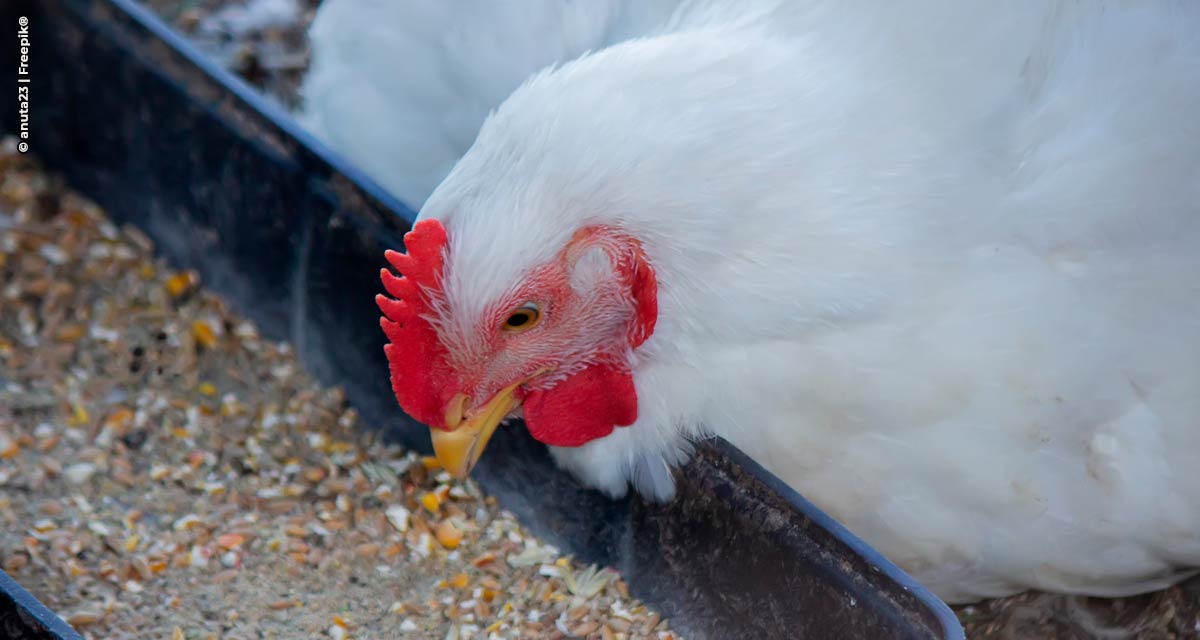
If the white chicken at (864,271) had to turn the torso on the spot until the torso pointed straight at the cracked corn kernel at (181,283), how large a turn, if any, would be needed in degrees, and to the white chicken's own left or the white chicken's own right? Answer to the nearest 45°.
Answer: approximately 45° to the white chicken's own right

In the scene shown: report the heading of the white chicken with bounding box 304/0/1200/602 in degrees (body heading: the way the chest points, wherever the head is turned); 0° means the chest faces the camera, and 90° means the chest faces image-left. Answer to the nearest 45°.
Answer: approximately 90°
